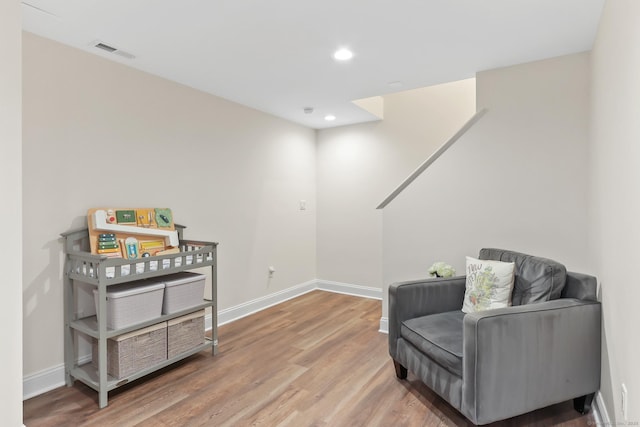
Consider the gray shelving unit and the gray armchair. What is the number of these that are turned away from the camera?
0

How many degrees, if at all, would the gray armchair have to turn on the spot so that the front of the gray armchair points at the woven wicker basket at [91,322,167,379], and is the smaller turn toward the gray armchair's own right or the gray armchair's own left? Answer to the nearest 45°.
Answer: approximately 45° to the gray armchair's own right

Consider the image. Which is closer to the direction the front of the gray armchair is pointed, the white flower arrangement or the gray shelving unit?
the gray shelving unit

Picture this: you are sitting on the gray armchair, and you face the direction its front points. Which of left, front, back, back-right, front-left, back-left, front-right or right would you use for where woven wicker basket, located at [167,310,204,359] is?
front-right

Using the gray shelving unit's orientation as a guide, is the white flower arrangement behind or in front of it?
in front

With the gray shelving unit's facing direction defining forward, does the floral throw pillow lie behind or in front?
in front

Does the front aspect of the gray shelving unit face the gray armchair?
yes

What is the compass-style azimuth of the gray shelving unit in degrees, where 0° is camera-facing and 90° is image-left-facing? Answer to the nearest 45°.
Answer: approximately 315°

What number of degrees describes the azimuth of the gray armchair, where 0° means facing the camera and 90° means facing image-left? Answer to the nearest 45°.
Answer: approximately 45°

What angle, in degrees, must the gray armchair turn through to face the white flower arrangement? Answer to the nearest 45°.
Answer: approximately 90° to its right
